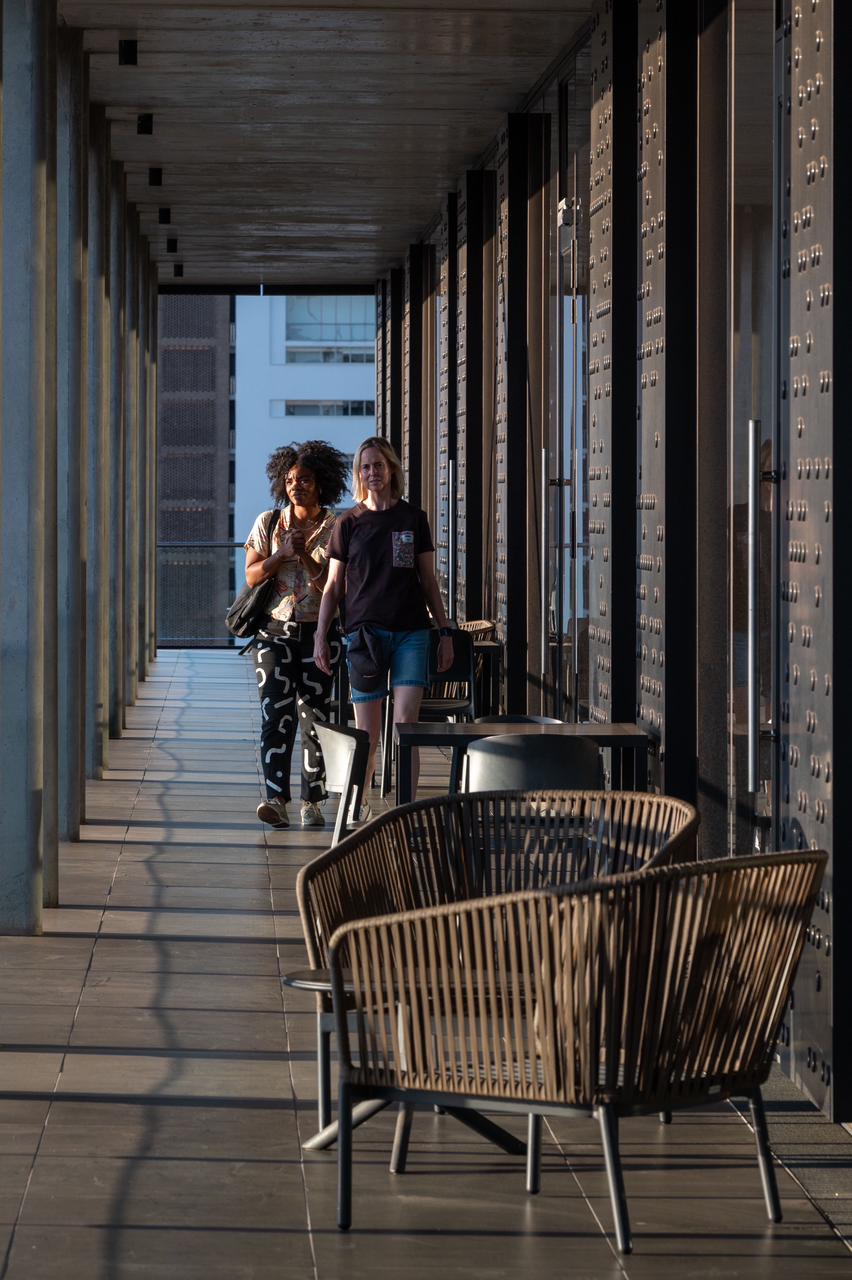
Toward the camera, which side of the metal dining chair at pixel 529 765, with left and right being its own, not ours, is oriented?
back

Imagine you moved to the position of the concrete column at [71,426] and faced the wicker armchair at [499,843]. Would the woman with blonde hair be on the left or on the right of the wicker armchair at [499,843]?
left

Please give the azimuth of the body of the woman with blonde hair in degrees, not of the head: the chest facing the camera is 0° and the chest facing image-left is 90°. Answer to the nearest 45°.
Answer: approximately 0°

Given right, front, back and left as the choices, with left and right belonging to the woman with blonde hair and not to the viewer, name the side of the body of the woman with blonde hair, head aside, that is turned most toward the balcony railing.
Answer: back

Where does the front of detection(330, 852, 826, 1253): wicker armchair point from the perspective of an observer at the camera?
facing away from the viewer and to the left of the viewer

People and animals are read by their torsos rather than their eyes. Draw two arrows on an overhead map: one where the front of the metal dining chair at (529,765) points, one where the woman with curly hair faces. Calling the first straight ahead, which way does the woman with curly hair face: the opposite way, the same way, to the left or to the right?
the opposite way

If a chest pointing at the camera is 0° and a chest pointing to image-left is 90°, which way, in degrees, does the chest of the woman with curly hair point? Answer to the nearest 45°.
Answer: approximately 0°
